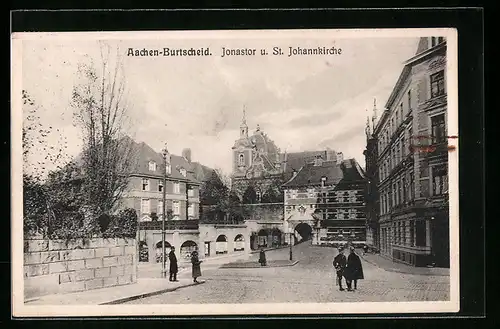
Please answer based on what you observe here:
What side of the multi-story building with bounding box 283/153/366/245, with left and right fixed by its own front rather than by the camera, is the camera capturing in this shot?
front

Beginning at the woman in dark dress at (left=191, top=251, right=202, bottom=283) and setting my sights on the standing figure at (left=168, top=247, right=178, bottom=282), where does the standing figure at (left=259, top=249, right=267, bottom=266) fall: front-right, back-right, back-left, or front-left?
back-right
